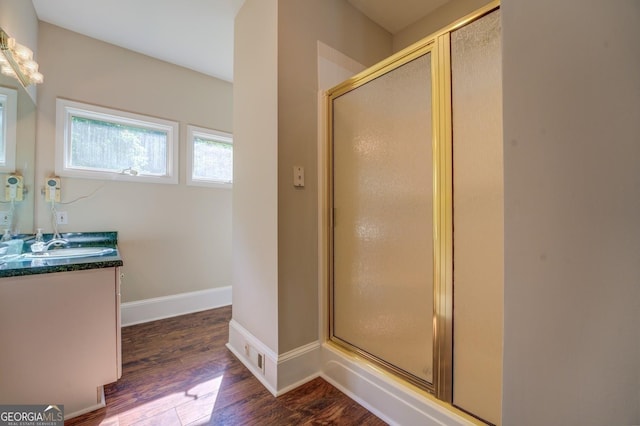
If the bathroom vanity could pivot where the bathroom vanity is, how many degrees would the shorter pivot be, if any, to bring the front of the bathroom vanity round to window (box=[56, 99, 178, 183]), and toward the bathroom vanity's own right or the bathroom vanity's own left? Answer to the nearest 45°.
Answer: approximately 90° to the bathroom vanity's own left

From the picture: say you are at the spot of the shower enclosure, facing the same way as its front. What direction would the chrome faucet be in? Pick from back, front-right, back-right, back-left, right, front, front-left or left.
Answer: front-right

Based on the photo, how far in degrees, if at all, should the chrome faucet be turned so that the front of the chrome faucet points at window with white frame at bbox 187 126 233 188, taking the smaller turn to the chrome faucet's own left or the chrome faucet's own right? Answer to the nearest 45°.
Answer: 0° — it already faces it

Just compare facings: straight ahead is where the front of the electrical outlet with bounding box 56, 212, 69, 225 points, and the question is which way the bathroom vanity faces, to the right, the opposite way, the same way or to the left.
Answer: to the left

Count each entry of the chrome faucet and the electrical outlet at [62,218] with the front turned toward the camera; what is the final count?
1

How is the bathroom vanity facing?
to the viewer's right

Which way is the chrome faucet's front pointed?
to the viewer's right

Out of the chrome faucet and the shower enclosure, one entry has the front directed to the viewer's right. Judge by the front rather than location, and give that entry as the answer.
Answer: the chrome faucet

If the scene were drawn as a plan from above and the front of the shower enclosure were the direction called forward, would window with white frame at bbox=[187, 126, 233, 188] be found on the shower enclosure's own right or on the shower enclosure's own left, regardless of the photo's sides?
on the shower enclosure's own right
